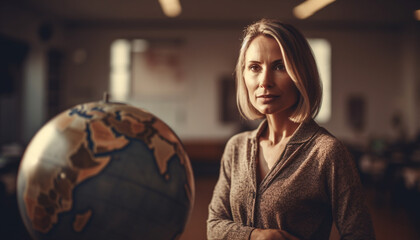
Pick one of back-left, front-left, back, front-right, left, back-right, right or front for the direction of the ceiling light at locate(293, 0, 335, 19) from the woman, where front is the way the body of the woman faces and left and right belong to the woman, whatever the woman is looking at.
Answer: back-right

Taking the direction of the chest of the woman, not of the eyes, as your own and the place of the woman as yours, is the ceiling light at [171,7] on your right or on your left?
on your right

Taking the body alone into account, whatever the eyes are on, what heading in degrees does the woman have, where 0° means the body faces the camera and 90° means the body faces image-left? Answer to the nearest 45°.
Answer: approximately 45°
